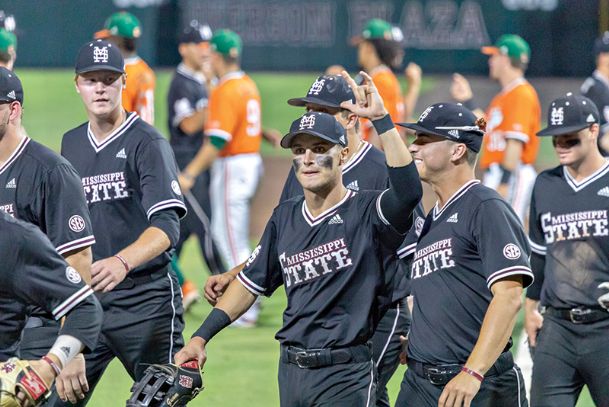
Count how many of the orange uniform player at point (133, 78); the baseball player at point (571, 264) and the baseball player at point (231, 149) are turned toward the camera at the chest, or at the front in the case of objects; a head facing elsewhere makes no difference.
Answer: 1

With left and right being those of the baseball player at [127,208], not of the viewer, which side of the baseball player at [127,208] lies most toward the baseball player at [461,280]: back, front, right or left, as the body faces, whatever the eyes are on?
left

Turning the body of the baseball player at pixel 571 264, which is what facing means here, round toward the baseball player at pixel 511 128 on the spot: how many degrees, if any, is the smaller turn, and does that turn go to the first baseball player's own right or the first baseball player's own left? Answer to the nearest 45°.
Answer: approximately 180°

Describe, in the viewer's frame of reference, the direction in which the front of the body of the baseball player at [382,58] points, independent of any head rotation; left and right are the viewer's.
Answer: facing to the left of the viewer

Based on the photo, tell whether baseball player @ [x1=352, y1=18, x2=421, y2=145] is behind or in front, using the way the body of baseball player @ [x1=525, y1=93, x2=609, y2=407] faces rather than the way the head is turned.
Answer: behind

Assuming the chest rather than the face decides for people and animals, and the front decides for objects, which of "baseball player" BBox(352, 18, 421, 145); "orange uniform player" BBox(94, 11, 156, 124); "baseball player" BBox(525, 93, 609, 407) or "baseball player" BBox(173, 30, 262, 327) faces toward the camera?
"baseball player" BBox(525, 93, 609, 407)

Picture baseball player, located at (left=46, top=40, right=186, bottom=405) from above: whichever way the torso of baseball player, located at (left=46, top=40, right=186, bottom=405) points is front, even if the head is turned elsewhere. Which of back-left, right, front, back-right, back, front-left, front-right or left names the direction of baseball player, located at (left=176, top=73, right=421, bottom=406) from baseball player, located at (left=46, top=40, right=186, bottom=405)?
left

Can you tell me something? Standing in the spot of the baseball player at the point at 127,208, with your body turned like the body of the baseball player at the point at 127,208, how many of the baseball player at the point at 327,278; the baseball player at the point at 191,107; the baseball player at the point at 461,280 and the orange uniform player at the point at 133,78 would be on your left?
2

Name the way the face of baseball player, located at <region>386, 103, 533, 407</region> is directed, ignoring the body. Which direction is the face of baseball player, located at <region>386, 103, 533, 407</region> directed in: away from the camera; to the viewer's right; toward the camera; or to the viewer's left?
to the viewer's left

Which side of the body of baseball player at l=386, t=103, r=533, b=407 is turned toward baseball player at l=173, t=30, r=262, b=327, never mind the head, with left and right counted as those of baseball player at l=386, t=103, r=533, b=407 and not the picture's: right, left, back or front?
right
